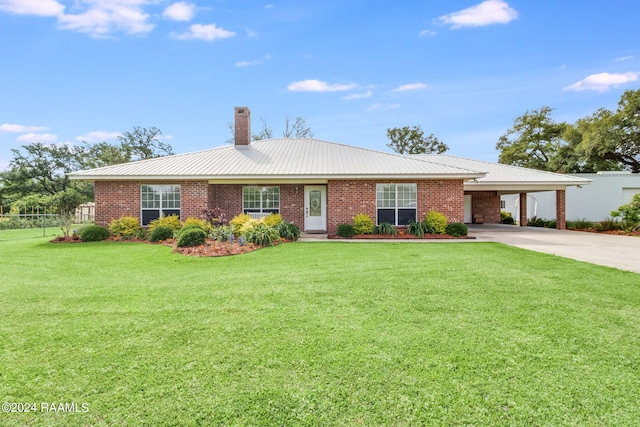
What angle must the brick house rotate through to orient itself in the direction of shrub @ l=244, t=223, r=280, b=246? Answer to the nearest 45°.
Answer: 0° — it already faces it

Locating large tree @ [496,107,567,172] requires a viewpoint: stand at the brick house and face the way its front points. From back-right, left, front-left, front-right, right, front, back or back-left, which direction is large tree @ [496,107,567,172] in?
back-left

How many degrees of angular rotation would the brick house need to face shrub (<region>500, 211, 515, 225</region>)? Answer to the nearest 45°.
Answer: approximately 135° to its left

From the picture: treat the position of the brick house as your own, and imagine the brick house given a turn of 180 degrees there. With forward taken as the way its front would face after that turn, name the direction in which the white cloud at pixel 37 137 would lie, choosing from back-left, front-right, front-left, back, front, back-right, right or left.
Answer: front-left

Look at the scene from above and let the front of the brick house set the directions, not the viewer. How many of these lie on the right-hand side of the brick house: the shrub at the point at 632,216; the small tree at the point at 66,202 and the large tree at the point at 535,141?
1

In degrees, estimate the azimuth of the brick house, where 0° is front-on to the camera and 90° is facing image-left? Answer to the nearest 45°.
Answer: approximately 0°

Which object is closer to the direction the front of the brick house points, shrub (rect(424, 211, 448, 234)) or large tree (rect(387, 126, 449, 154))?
the shrub

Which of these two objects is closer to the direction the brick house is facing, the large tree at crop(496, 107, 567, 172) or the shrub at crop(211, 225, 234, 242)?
the shrub
